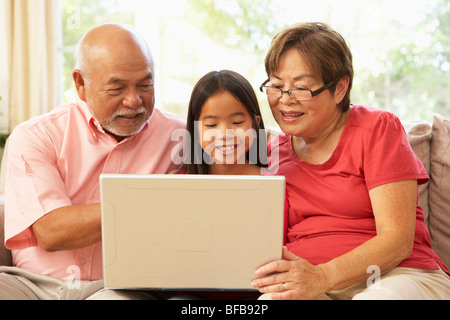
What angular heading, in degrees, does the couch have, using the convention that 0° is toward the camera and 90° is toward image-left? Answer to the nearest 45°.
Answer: approximately 0°

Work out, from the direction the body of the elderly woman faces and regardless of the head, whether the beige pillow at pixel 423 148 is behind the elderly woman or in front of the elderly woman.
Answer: behind

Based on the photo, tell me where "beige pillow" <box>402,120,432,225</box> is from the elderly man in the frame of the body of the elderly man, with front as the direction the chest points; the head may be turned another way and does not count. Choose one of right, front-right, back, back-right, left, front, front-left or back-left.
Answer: front-left

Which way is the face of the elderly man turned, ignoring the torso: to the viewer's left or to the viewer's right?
to the viewer's right
